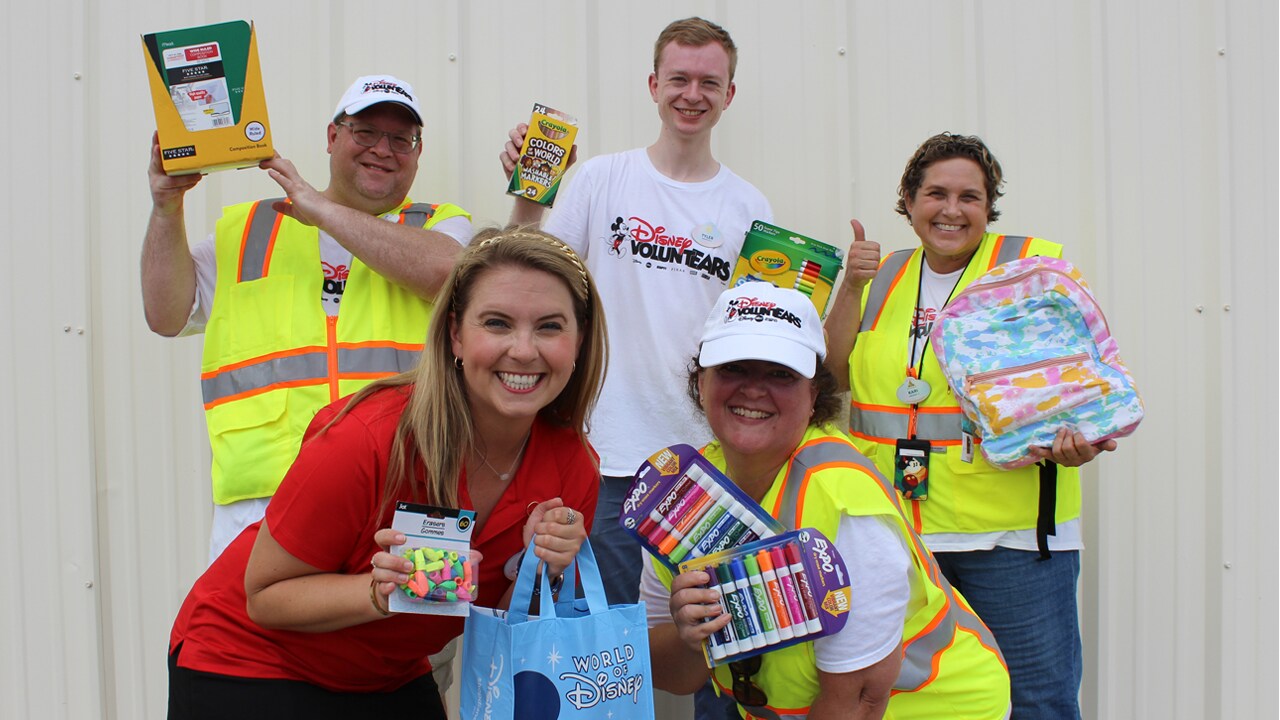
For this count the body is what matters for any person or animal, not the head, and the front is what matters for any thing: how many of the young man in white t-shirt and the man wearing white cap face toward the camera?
2

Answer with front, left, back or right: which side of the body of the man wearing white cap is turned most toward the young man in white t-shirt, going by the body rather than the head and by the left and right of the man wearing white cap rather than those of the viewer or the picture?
left

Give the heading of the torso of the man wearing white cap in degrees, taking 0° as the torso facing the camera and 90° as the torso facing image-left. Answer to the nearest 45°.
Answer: approximately 0°

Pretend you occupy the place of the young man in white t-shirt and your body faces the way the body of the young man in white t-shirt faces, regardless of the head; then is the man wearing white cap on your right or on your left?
on your right

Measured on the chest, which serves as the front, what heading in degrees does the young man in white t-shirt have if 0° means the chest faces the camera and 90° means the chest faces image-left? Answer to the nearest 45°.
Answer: approximately 0°
